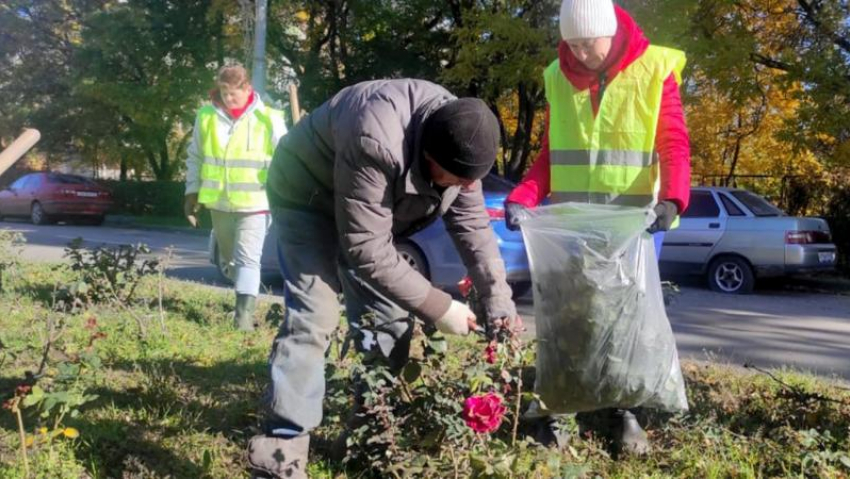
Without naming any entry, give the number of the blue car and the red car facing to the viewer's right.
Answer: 0

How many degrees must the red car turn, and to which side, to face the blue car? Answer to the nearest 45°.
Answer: approximately 135° to its left

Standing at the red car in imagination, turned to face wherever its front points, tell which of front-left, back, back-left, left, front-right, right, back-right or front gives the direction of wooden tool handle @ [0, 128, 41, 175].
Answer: back-left

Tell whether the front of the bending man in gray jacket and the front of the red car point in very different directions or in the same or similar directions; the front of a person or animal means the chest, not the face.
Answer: very different directions

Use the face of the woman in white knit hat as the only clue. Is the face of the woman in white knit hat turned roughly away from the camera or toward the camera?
toward the camera

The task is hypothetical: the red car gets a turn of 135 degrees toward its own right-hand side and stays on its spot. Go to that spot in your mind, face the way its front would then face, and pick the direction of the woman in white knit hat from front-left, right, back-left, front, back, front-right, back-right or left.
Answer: right

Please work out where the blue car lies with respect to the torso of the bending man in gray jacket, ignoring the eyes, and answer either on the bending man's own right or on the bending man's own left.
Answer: on the bending man's own left

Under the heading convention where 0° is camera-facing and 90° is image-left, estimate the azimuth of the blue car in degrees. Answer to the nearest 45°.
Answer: approximately 135°

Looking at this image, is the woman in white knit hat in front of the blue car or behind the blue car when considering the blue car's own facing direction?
behind

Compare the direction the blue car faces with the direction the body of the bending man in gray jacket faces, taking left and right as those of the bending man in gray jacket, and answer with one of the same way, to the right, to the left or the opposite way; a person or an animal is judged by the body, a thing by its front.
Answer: the opposite way

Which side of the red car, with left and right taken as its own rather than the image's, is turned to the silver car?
back

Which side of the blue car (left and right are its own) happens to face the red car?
front

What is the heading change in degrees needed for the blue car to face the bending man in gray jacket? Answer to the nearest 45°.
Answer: approximately 135° to its left

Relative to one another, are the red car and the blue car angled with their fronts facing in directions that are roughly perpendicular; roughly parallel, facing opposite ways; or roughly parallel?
roughly parallel

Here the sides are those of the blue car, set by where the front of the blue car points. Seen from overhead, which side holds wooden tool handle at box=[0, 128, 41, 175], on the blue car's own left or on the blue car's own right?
on the blue car's own left

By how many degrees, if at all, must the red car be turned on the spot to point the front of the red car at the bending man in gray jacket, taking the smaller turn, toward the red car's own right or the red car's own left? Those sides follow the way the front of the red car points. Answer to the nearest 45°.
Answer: approximately 135° to the red car's own left
